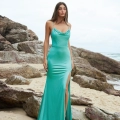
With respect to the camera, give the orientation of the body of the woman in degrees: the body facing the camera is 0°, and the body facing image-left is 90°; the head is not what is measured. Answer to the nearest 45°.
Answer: approximately 315°

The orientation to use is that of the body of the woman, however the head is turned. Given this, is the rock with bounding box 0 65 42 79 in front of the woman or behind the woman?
behind

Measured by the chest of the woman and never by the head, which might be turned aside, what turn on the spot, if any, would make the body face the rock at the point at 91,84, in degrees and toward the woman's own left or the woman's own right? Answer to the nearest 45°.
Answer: approximately 135° to the woman's own left

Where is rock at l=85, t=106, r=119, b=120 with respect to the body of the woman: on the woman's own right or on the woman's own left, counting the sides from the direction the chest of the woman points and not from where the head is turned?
on the woman's own left

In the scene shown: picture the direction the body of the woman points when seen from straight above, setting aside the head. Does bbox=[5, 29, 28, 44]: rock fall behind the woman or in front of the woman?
behind
